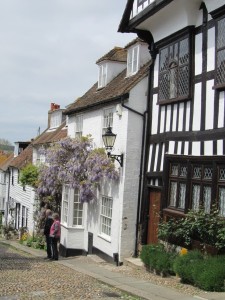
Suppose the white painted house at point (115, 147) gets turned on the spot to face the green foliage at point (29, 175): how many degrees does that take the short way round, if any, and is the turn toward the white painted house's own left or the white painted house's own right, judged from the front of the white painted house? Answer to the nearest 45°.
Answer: approximately 90° to the white painted house's own right

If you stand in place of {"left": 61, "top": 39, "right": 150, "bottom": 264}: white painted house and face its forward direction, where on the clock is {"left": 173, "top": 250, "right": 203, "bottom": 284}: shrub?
The shrub is roughly at 10 o'clock from the white painted house.

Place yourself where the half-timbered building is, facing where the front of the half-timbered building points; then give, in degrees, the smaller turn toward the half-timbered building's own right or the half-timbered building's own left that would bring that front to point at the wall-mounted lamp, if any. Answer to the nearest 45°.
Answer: approximately 90° to the half-timbered building's own right

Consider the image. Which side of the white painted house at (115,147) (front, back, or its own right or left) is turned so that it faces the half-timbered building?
left
